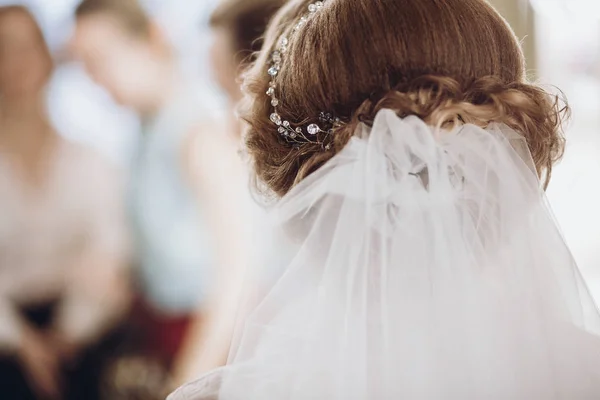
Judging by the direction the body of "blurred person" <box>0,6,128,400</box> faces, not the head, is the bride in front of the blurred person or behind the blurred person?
in front

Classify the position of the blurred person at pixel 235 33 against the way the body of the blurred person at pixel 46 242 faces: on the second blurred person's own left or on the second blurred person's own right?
on the second blurred person's own left

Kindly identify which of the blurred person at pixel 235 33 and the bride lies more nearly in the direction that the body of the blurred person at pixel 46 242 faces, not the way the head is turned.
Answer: the bride
